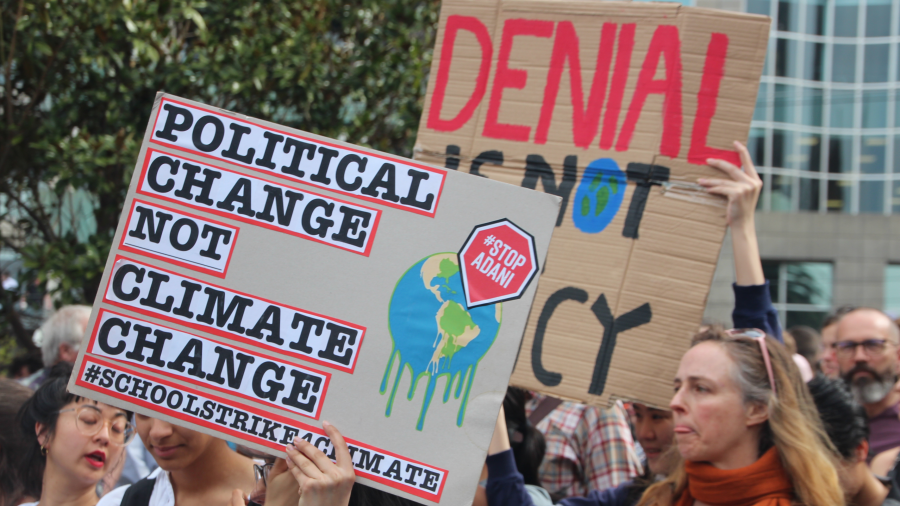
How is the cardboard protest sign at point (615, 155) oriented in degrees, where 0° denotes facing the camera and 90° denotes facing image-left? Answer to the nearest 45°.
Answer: approximately 0°

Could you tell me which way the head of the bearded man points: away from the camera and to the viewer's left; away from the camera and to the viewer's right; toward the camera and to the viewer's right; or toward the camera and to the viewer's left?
toward the camera and to the viewer's left

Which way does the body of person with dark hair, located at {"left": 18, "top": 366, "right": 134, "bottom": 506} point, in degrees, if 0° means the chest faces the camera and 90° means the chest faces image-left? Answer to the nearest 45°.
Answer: approximately 315°

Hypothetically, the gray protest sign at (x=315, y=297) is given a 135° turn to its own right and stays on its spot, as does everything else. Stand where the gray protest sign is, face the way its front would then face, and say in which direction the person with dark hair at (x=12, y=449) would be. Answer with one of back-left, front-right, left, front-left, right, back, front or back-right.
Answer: front

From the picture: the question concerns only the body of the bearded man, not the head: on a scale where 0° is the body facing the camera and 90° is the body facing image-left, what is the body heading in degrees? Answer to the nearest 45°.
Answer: approximately 45°

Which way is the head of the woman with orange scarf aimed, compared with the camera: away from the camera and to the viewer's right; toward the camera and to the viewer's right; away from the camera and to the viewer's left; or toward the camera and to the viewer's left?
toward the camera and to the viewer's left
